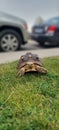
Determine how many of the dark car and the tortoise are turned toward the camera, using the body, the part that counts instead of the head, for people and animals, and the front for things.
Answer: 1

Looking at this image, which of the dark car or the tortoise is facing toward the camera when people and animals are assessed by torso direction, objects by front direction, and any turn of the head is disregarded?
the tortoise

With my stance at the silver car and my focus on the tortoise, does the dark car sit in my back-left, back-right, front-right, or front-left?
back-left

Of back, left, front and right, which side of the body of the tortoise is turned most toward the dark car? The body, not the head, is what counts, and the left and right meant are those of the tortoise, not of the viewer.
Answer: back

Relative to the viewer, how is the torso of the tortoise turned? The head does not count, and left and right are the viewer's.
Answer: facing the viewer

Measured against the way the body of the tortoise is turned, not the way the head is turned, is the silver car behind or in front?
behind
